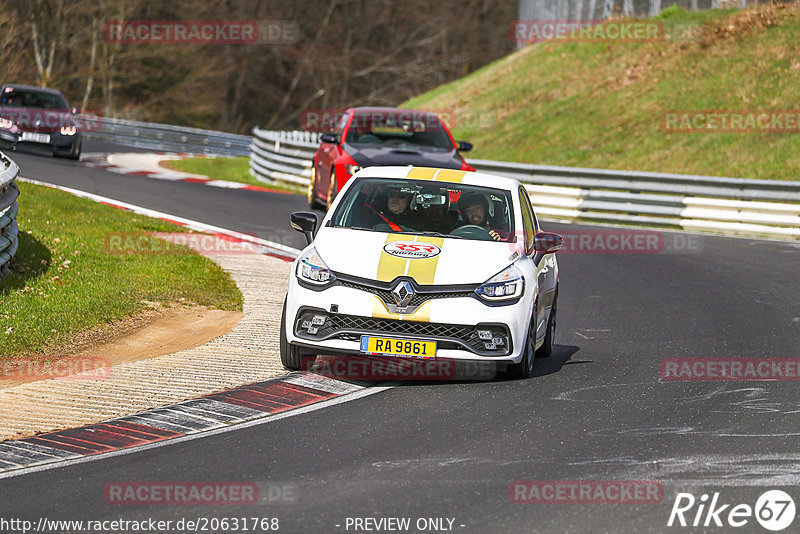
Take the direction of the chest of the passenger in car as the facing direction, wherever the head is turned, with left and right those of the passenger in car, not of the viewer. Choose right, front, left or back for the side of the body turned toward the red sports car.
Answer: back

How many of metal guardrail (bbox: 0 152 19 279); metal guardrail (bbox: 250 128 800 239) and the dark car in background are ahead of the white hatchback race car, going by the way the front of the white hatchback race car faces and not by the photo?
0

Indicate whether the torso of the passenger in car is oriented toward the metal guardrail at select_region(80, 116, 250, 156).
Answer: no

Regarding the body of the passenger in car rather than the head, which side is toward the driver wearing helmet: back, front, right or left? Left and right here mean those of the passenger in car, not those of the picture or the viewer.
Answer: left

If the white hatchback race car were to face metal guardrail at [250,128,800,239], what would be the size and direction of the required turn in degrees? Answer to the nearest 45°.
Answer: approximately 180°

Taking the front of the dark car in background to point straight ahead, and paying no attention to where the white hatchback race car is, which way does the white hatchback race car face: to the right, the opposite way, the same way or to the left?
the same way

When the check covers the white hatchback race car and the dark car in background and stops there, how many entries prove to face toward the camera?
2

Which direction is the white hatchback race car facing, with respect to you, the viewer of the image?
facing the viewer

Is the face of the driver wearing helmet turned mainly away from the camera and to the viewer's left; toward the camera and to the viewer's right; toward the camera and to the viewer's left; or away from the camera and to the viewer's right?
toward the camera and to the viewer's left

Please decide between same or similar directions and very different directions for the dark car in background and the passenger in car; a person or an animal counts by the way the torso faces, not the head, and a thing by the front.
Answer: same or similar directions

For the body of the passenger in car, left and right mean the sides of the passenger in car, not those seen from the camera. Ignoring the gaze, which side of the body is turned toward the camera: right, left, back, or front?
front

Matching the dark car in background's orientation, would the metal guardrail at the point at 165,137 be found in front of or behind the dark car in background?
behind

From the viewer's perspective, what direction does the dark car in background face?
toward the camera

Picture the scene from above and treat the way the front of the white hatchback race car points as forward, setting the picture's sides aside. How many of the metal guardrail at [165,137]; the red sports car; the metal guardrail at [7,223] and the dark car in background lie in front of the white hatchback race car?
0

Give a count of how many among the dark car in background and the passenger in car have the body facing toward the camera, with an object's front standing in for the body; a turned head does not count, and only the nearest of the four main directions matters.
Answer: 2

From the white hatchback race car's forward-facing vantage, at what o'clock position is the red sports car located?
The red sports car is roughly at 6 o'clock from the white hatchback race car.

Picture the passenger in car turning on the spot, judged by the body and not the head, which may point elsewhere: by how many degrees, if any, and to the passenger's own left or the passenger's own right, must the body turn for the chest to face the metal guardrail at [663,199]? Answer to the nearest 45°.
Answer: approximately 180°

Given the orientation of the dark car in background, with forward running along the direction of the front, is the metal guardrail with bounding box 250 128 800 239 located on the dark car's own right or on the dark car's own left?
on the dark car's own left
